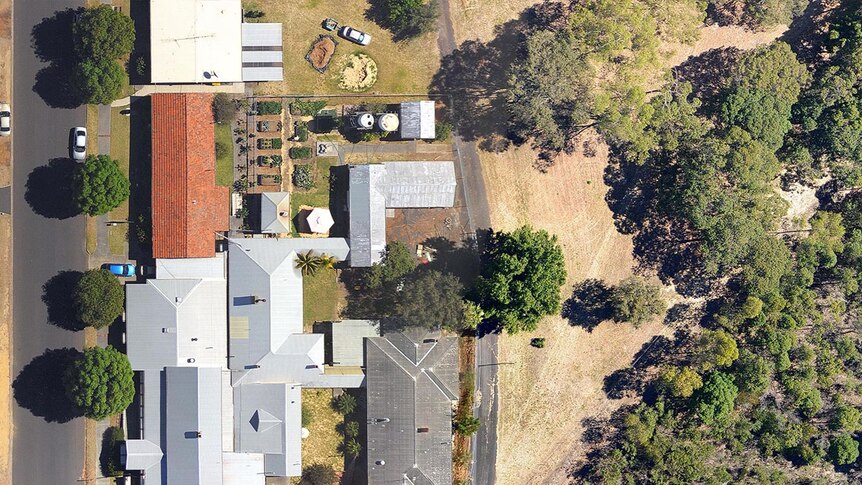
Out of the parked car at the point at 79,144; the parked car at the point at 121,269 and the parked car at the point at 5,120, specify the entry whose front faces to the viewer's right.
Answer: the parked car at the point at 121,269

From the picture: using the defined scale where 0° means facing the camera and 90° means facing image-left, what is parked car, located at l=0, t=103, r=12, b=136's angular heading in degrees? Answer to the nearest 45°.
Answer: approximately 180°

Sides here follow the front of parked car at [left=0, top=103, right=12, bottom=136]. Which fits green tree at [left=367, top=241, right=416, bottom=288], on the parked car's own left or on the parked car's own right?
on the parked car's own right

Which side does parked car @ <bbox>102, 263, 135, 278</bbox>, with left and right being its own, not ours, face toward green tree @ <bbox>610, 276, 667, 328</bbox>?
front

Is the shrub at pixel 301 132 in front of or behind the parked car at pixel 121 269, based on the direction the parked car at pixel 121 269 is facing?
in front

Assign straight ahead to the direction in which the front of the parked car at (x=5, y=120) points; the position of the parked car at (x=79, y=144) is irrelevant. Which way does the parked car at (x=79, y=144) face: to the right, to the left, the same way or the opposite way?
the opposite way

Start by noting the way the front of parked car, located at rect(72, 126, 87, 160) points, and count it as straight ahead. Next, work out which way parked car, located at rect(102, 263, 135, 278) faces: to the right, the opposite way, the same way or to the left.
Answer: to the left

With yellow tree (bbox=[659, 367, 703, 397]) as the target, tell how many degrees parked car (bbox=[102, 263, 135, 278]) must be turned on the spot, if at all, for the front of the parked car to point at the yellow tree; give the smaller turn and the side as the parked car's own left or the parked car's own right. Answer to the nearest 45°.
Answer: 0° — it already faces it

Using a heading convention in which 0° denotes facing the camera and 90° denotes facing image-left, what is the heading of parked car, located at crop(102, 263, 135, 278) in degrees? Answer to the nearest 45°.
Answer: approximately 270°

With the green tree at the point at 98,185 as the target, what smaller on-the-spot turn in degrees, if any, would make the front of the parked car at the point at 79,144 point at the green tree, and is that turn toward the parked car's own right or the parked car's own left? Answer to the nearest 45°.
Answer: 0° — it already faces it

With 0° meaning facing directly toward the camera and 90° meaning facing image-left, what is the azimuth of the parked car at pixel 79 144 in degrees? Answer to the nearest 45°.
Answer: approximately 0°

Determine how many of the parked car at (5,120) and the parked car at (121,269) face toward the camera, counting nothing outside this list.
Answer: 0
